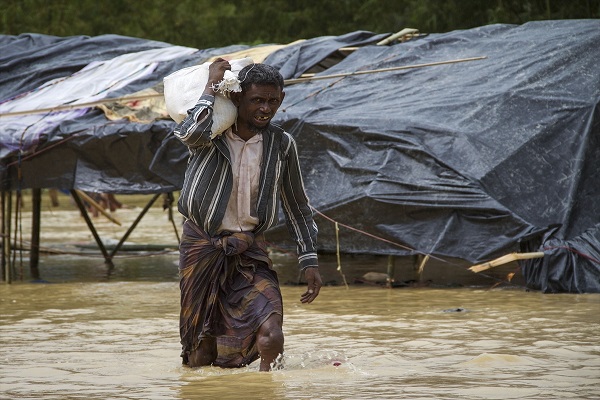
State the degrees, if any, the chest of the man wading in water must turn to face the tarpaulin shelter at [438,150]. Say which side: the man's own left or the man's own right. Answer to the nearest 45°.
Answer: approximately 90° to the man's own left

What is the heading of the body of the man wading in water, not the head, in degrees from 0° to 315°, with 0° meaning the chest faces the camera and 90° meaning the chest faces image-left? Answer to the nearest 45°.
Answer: approximately 315°

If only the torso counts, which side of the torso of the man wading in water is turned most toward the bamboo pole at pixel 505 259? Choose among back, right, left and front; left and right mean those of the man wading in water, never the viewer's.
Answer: left

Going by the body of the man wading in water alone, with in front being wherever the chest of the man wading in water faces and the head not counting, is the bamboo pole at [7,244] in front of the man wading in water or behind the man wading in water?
behind
